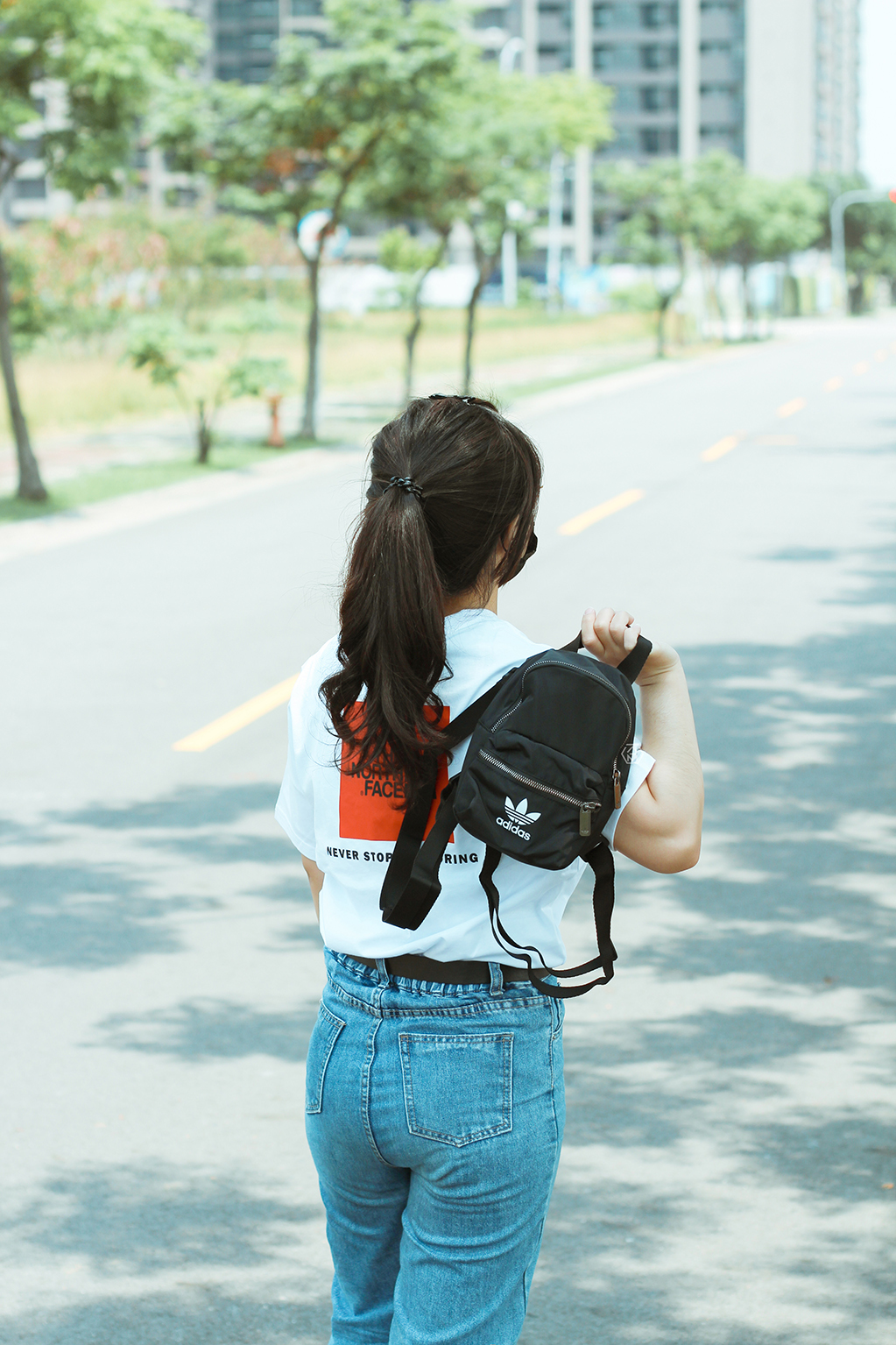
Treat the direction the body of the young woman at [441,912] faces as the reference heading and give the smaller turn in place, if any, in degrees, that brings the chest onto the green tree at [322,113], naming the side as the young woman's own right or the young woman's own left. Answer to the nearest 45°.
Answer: approximately 45° to the young woman's own left

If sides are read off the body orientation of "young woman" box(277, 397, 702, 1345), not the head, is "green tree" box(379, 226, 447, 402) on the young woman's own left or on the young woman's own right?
on the young woman's own left

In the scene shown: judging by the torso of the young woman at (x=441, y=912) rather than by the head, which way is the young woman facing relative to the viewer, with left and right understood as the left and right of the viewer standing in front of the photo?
facing away from the viewer and to the right of the viewer

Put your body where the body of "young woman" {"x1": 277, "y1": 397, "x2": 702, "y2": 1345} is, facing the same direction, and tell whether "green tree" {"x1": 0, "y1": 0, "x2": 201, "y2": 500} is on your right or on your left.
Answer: on your left

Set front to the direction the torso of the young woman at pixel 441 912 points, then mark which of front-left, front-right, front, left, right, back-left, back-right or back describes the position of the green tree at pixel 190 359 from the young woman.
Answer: front-left
